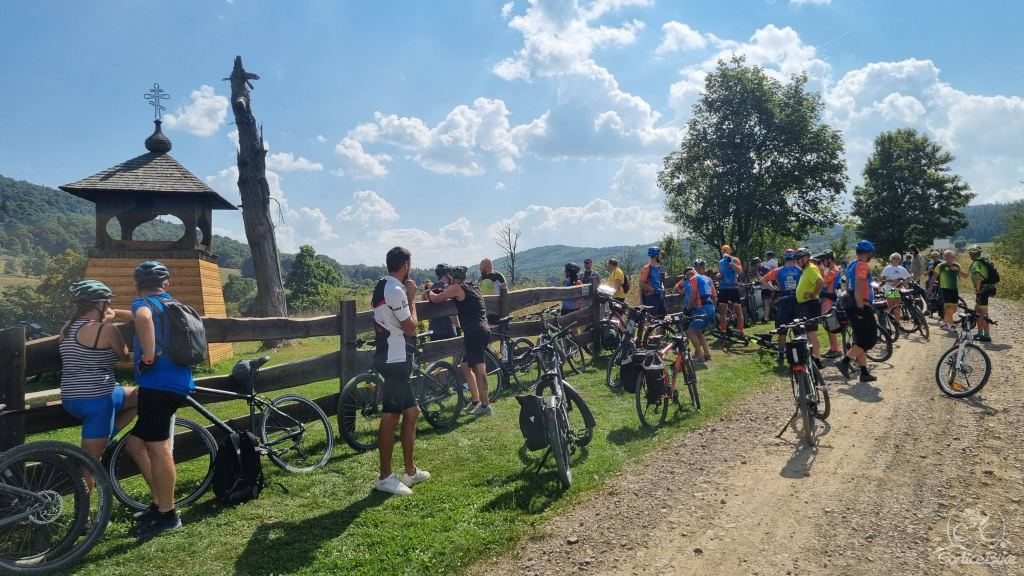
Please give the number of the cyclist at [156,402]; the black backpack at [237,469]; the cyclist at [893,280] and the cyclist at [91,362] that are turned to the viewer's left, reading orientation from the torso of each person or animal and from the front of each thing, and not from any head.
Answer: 1

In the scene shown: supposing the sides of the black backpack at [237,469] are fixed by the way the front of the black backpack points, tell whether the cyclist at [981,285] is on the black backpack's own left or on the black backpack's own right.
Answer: on the black backpack's own left

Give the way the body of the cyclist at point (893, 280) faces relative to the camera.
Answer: toward the camera

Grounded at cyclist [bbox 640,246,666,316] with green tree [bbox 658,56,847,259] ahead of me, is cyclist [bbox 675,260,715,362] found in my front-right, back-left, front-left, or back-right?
back-right

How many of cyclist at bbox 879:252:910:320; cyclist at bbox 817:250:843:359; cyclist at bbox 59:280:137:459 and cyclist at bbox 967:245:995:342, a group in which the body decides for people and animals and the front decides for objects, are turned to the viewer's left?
2

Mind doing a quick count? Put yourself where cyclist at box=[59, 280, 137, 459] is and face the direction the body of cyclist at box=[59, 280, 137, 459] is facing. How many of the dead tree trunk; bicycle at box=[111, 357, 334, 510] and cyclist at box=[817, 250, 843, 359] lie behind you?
0

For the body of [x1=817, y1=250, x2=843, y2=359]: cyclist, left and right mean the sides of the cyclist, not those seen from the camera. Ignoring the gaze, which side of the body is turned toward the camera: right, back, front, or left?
left

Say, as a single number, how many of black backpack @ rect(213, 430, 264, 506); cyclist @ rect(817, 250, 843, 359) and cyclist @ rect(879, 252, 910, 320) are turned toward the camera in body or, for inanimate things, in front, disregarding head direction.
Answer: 2

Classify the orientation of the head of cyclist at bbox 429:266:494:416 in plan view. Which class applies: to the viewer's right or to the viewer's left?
to the viewer's left
